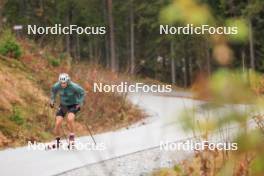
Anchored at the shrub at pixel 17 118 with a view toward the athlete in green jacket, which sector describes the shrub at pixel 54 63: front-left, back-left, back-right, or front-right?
back-left

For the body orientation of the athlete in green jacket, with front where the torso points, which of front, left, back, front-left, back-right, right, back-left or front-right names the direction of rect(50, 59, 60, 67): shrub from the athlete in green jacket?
back-right

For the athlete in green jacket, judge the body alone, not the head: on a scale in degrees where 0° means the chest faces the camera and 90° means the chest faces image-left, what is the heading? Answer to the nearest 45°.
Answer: approximately 45°

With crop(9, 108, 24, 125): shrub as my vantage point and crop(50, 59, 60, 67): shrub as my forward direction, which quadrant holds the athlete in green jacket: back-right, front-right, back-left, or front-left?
back-right

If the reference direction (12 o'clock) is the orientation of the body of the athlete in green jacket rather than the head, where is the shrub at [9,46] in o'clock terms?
The shrub is roughly at 4 o'clock from the athlete in green jacket.

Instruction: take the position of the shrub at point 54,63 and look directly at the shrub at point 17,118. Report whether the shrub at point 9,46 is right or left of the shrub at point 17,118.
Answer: right

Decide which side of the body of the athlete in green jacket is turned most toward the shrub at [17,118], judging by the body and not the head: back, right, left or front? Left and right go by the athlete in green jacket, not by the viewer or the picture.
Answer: right
